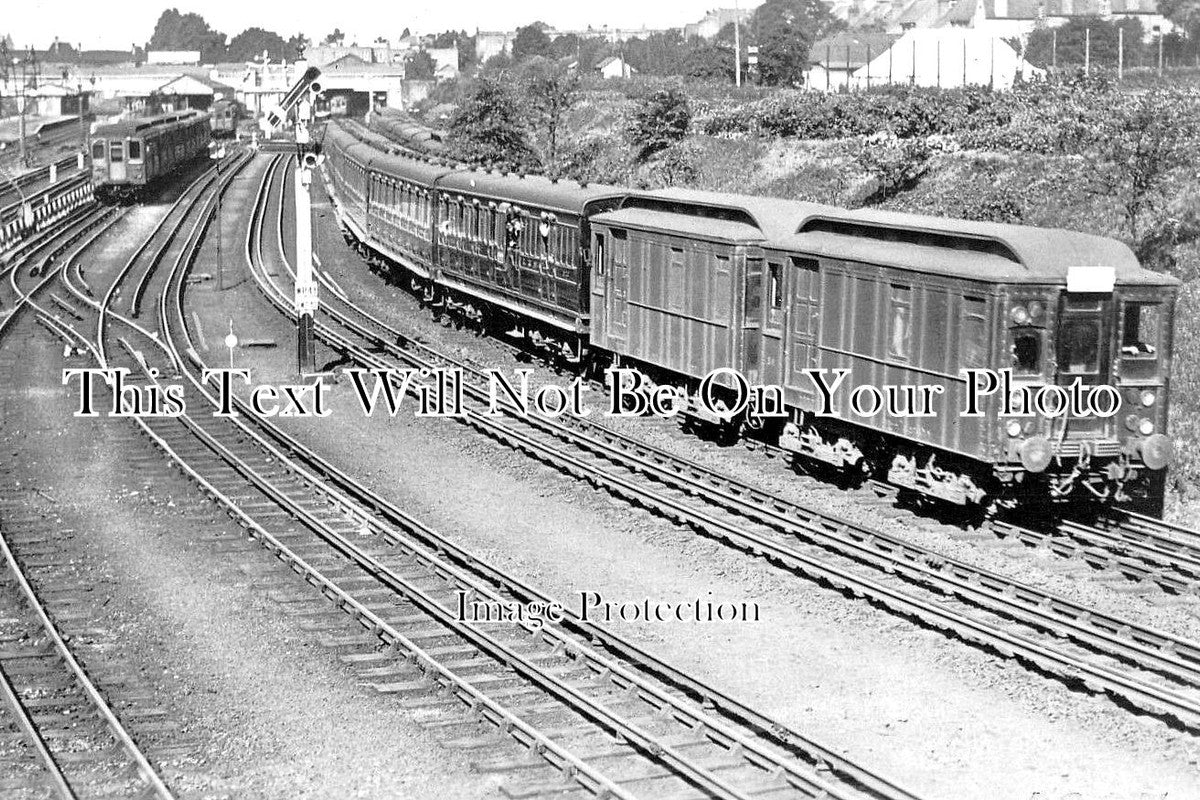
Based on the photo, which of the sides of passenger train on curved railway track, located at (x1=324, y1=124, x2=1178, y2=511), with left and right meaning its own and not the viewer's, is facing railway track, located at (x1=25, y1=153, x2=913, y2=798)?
right

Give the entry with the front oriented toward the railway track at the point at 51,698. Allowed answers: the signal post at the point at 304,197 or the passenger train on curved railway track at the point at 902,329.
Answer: the signal post

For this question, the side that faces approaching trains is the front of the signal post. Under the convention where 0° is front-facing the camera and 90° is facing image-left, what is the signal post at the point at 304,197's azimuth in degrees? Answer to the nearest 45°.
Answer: approximately 0°

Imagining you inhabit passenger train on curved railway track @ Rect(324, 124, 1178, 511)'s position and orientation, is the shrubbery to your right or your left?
on your left

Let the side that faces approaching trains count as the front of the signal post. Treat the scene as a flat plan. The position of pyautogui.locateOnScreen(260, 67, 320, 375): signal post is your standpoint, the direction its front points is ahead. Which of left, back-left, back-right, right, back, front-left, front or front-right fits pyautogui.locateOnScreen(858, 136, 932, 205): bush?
back-left

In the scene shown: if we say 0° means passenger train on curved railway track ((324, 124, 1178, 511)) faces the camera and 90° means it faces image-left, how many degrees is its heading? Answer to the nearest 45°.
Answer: approximately 315°

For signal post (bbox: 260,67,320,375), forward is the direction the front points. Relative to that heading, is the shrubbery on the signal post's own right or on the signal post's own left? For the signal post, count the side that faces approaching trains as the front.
on the signal post's own left

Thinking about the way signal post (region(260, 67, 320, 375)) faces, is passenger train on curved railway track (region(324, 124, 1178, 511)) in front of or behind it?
in front

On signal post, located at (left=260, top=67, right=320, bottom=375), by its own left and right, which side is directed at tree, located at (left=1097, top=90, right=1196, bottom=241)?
left

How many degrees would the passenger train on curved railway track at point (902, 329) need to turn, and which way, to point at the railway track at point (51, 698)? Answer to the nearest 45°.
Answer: approximately 90° to its right

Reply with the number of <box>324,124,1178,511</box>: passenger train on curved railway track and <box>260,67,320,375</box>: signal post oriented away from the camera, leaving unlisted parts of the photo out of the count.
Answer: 0

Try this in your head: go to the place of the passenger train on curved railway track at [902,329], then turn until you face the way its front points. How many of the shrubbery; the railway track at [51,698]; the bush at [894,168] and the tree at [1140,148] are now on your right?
1

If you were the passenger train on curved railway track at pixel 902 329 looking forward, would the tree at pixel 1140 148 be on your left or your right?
on your left
